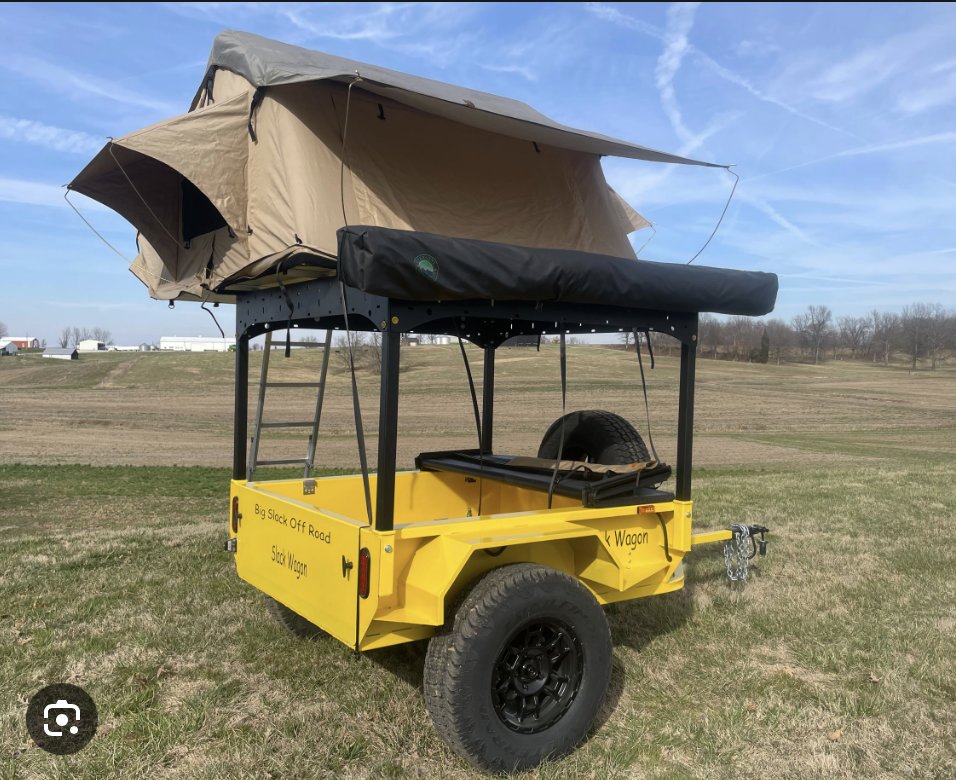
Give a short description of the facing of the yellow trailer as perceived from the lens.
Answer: facing away from the viewer and to the right of the viewer
